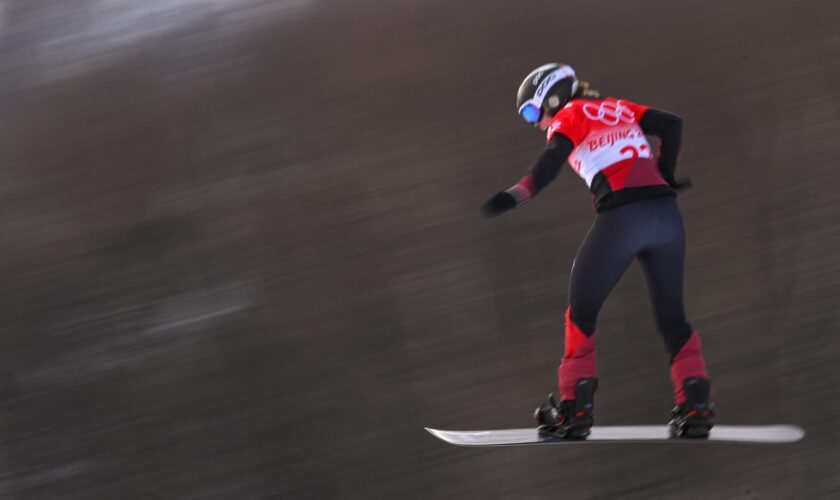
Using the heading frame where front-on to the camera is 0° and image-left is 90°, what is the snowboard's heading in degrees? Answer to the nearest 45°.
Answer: approximately 90°

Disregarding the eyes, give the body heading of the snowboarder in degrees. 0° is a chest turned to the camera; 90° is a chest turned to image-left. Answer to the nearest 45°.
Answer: approximately 135°
